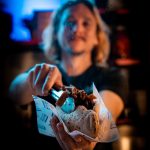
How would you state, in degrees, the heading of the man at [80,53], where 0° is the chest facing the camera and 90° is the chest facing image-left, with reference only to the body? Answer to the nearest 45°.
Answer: approximately 0°
